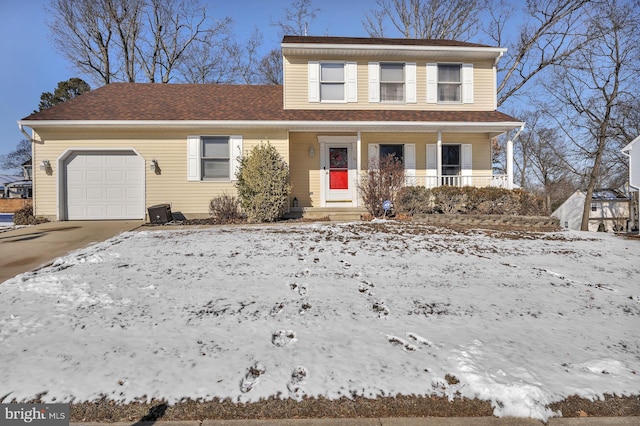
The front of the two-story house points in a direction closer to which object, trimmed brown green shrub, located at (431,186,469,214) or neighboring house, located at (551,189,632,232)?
the trimmed brown green shrub

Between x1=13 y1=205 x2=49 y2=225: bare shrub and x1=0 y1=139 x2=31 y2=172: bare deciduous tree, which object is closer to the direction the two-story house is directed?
the bare shrub

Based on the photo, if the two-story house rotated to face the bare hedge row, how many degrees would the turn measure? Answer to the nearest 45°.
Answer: approximately 45° to its left

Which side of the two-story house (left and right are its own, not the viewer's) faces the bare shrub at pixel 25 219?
right

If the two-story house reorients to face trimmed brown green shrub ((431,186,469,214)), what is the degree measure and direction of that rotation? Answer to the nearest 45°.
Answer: approximately 45° to its left

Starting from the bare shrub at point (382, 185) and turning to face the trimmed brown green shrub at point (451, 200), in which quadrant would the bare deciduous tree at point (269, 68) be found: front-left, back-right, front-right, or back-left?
back-left

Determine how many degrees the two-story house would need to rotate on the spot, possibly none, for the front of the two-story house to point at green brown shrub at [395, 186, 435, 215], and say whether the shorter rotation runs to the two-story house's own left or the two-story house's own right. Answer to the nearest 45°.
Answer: approximately 45° to the two-story house's own left

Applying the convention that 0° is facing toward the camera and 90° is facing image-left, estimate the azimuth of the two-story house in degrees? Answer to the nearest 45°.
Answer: approximately 0°

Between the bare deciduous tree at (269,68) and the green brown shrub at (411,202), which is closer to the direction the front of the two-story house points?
the green brown shrub

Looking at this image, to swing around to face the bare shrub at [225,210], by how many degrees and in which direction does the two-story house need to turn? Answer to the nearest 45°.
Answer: approximately 45° to its right

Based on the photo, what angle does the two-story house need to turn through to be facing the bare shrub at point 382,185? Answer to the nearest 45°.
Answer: approximately 45° to its left

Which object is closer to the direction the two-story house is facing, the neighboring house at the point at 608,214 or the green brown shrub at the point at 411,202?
the green brown shrub

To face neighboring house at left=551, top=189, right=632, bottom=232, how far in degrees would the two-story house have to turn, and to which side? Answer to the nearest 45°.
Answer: approximately 135° to its left

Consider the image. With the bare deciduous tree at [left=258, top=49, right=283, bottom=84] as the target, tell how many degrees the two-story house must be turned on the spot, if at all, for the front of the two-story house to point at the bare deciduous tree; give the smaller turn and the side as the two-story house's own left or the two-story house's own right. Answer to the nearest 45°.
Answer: approximately 180°
